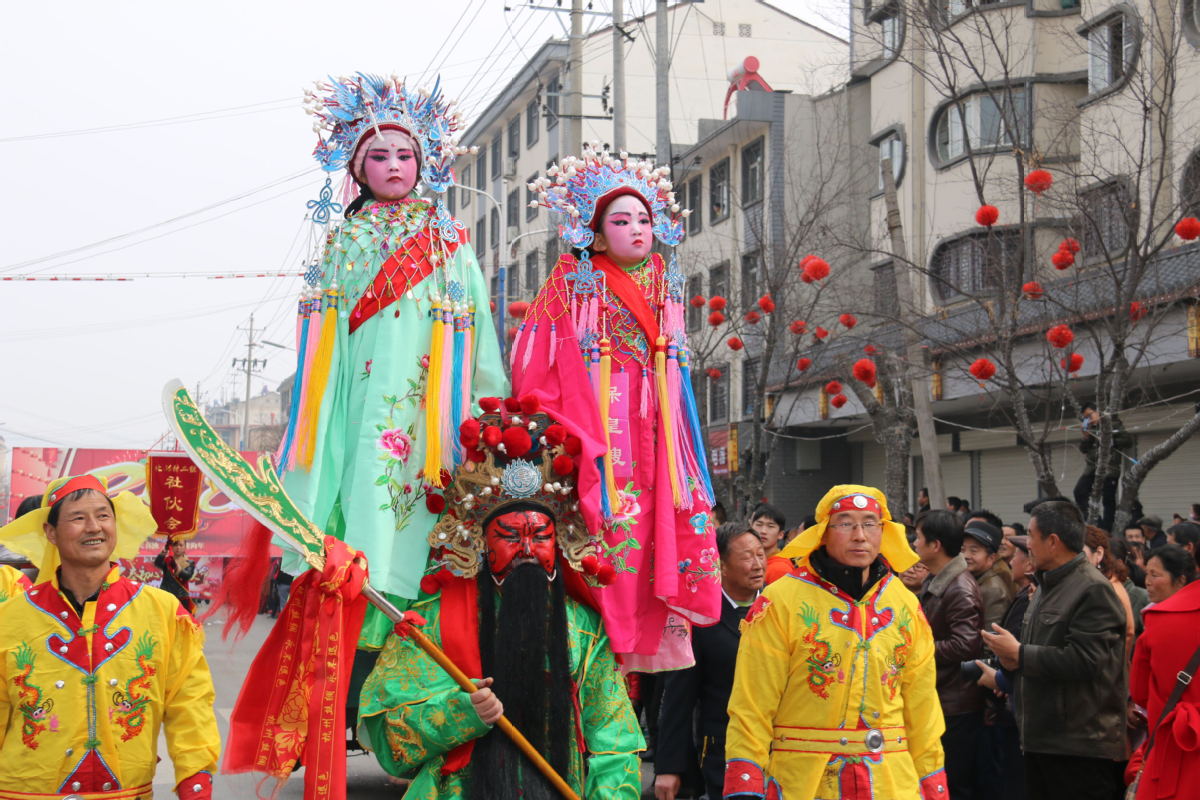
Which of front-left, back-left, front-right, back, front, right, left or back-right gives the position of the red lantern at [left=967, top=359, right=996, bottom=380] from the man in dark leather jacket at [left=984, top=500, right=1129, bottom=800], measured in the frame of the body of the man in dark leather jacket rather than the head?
right

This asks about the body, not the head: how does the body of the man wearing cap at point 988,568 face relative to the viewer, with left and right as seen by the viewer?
facing the viewer and to the left of the viewer

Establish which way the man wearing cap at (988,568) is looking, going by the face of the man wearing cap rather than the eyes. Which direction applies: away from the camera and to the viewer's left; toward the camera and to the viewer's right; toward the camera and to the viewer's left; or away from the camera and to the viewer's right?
toward the camera and to the viewer's left

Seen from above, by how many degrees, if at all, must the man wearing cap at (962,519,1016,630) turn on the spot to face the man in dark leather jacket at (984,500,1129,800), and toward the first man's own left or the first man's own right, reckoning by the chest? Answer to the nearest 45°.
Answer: approximately 45° to the first man's own left

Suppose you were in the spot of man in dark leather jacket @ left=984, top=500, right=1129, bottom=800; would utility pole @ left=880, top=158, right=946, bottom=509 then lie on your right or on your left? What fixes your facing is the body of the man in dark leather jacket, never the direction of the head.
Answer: on your right

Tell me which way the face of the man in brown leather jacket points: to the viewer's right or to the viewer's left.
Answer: to the viewer's left

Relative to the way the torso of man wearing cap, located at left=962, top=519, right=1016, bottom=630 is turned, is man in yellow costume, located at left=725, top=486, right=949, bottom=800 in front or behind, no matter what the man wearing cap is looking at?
in front

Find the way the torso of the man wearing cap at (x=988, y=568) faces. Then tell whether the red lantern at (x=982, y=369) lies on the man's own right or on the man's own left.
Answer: on the man's own right

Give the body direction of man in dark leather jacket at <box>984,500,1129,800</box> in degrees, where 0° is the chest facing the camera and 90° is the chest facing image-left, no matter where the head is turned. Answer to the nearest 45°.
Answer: approximately 90°

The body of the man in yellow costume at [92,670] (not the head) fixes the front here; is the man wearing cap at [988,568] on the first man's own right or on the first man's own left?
on the first man's own left

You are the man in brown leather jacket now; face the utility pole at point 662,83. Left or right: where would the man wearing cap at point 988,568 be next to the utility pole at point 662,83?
right

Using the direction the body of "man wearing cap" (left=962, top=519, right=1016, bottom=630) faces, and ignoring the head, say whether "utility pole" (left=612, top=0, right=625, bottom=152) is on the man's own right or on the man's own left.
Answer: on the man's own right

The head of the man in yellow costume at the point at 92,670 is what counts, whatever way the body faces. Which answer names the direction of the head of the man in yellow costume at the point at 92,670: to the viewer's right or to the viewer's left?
to the viewer's right

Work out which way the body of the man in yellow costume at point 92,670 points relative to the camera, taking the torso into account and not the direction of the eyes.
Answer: toward the camera
